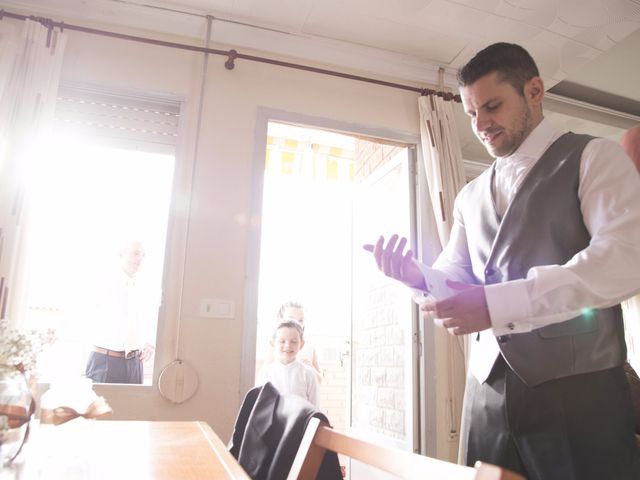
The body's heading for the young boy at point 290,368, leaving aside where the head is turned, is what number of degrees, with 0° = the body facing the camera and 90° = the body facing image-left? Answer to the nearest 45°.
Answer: approximately 0°

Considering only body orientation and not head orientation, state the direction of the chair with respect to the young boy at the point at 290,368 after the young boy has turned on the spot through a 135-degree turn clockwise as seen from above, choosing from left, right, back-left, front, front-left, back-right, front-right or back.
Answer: back-left

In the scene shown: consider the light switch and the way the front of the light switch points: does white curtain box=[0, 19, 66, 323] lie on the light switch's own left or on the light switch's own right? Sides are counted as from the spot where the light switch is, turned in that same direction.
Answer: on the light switch's own right

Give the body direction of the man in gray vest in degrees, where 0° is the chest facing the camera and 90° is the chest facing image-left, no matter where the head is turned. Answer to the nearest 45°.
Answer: approximately 45°

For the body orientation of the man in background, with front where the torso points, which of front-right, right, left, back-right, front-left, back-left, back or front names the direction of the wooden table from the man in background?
front-right

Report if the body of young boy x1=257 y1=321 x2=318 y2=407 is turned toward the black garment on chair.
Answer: yes

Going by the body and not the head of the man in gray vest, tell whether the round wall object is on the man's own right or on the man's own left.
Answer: on the man's own right

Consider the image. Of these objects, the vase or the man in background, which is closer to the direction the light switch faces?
the vase

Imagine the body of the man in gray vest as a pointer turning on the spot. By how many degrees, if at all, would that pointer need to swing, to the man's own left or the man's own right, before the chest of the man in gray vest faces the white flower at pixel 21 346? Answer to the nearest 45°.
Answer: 0° — they already face it

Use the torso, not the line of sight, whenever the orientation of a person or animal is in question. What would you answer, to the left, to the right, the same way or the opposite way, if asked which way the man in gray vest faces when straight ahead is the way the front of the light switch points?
to the right

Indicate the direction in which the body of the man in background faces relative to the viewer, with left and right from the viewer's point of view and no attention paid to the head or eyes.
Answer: facing the viewer and to the right of the viewer

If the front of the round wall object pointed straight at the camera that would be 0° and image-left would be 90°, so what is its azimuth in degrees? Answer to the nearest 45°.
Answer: approximately 0°

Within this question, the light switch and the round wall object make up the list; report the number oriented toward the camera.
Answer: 2
